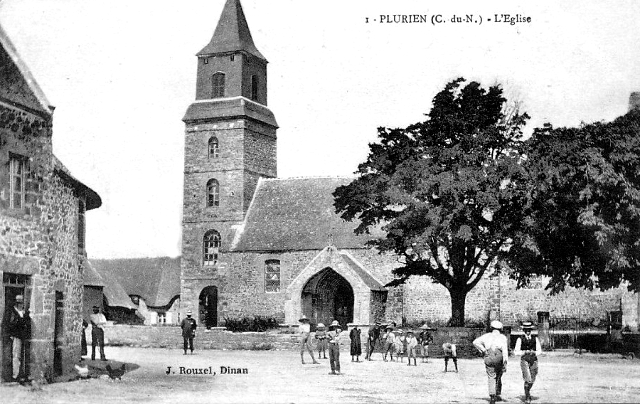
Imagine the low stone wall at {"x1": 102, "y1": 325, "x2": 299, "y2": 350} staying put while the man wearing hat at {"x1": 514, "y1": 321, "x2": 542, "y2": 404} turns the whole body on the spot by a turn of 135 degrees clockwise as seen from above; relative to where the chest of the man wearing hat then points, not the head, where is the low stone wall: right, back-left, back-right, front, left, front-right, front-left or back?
front

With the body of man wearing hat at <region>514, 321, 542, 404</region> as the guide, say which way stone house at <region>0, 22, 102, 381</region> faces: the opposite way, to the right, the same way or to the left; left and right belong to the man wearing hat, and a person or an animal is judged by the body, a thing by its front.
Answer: to the left

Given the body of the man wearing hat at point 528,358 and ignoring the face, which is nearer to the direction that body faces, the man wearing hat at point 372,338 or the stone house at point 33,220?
the stone house

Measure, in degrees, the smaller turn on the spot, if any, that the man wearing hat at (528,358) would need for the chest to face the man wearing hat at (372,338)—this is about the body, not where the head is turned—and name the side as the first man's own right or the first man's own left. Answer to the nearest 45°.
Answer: approximately 180°

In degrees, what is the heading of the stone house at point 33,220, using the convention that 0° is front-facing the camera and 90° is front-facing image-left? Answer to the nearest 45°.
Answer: approximately 315°

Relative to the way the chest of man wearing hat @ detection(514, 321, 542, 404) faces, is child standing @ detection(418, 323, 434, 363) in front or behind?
behind

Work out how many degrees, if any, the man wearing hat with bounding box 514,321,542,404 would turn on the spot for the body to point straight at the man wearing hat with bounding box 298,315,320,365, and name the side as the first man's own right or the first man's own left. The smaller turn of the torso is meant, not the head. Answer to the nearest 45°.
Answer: approximately 135° to the first man's own right

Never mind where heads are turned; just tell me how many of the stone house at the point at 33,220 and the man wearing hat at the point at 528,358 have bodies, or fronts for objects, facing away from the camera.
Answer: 0

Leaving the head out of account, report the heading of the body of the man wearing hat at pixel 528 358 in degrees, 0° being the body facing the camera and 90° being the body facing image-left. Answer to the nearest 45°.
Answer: approximately 0°

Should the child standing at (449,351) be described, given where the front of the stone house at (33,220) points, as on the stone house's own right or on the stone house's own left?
on the stone house's own left

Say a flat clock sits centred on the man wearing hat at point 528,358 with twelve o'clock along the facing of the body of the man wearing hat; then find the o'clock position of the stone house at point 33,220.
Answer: The stone house is roughly at 3 o'clock from the man wearing hat.

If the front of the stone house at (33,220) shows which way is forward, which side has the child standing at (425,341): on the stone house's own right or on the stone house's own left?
on the stone house's own left
